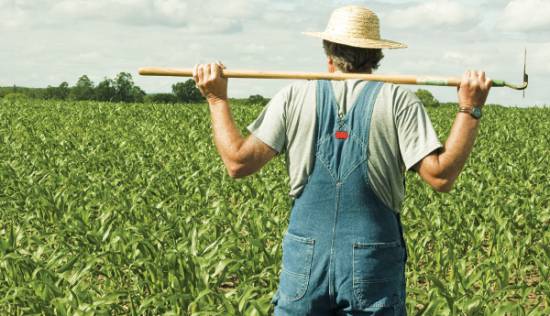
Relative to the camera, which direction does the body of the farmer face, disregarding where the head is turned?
away from the camera
